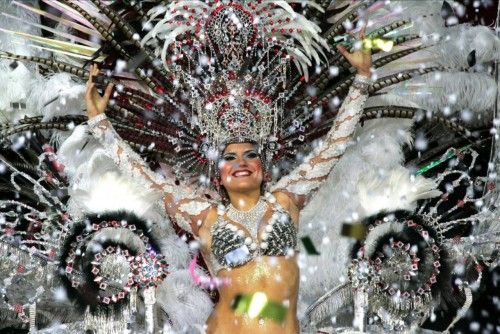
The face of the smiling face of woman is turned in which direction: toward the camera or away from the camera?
toward the camera

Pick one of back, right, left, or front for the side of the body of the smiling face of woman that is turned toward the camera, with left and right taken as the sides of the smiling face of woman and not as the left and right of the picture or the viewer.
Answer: front
